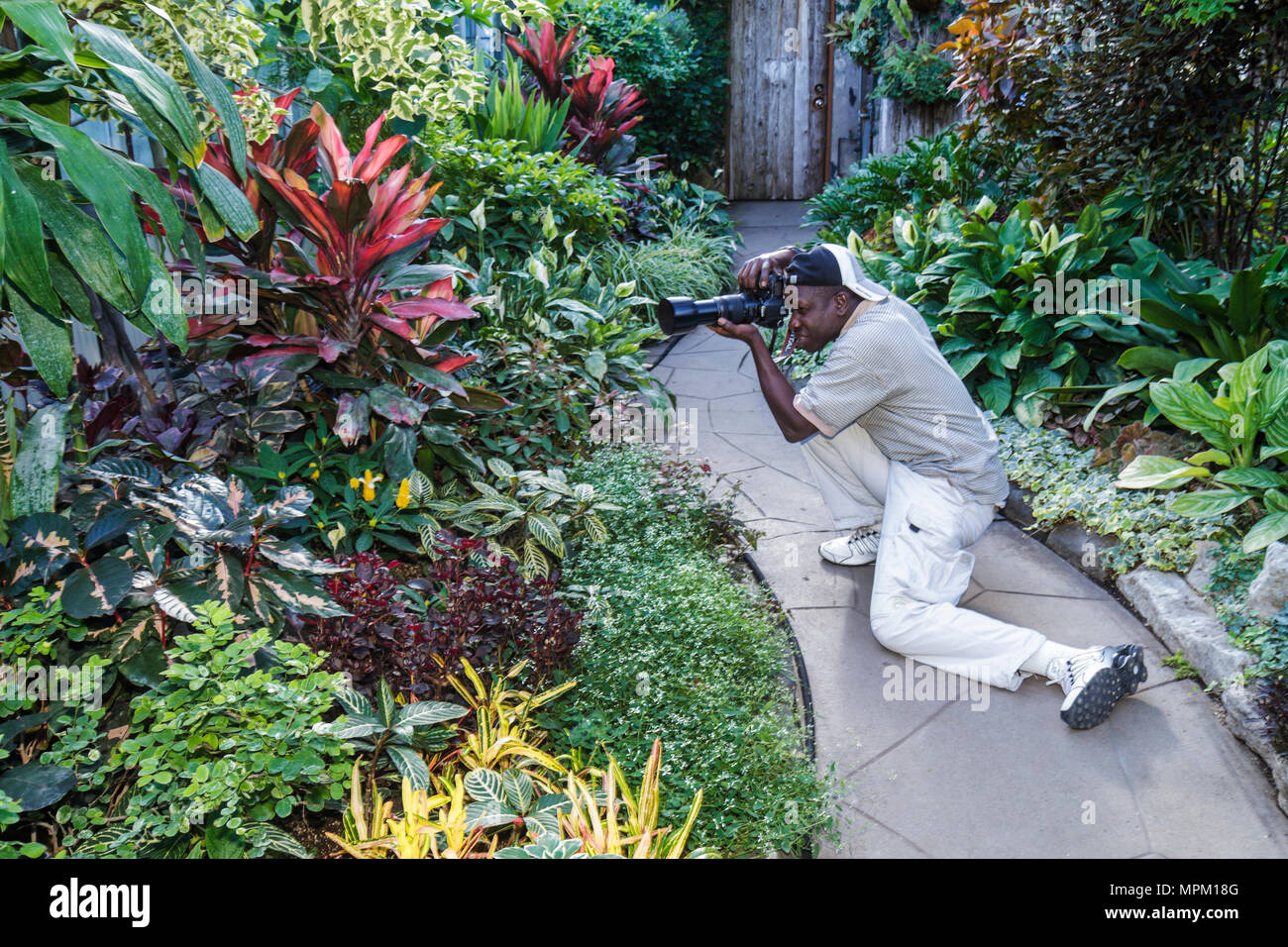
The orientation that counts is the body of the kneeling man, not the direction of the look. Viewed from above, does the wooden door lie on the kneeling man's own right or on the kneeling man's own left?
on the kneeling man's own right

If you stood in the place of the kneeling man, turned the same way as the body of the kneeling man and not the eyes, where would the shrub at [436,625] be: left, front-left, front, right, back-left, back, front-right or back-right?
front-left

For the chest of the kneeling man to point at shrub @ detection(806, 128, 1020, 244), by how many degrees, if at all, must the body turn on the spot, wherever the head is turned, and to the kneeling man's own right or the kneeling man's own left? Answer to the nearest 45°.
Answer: approximately 90° to the kneeling man's own right

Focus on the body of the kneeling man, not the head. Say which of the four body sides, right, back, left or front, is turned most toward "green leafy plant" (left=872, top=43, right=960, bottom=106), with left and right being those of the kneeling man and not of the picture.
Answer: right

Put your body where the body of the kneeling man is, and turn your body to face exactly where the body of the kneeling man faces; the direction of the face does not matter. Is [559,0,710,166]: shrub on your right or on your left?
on your right

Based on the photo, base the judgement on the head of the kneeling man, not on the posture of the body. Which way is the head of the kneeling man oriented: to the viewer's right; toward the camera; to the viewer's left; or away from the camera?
to the viewer's left

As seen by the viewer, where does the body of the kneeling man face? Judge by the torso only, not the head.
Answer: to the viewer's left

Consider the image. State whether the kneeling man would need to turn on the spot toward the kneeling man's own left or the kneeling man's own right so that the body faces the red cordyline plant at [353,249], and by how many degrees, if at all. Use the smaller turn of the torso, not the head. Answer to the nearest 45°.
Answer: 0° — they already face it

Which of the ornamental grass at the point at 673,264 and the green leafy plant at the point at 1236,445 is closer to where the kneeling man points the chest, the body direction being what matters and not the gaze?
the ornamental grass

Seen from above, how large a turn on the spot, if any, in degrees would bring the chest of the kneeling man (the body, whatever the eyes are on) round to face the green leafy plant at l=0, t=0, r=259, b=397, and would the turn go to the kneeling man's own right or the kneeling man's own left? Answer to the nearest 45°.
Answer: approximately 45° to the kneeling man's own left
